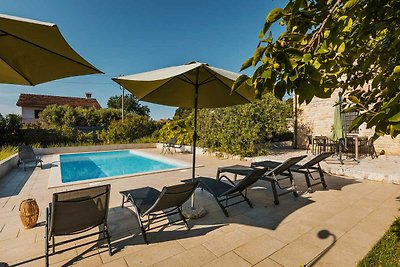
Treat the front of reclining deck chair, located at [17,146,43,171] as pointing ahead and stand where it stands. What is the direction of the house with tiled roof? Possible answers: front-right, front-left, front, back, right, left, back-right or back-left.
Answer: back-left

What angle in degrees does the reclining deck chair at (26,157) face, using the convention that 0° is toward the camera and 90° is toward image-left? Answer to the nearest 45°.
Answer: approximately 315°

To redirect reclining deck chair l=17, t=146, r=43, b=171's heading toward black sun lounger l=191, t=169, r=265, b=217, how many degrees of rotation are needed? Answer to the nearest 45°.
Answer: approximately 45° to its right

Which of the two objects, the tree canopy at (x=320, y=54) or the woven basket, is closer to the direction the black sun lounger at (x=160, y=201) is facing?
the woven basket

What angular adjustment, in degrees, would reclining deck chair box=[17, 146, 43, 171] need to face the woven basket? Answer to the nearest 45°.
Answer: approximately 45° to its right
